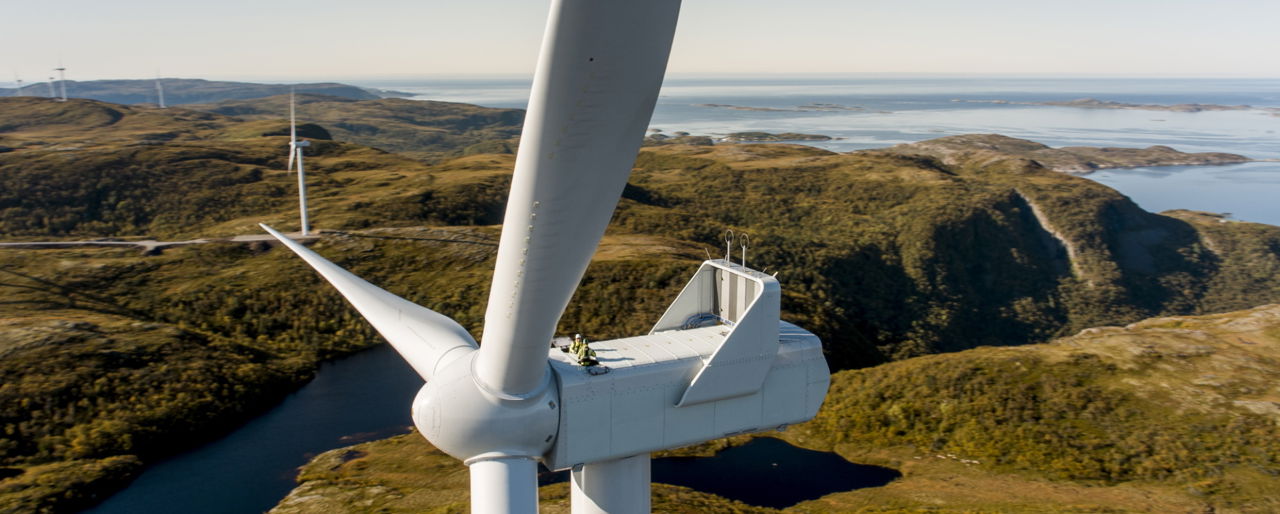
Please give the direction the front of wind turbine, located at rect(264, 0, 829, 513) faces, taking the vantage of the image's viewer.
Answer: facing the viewer and to the left of the viewer
